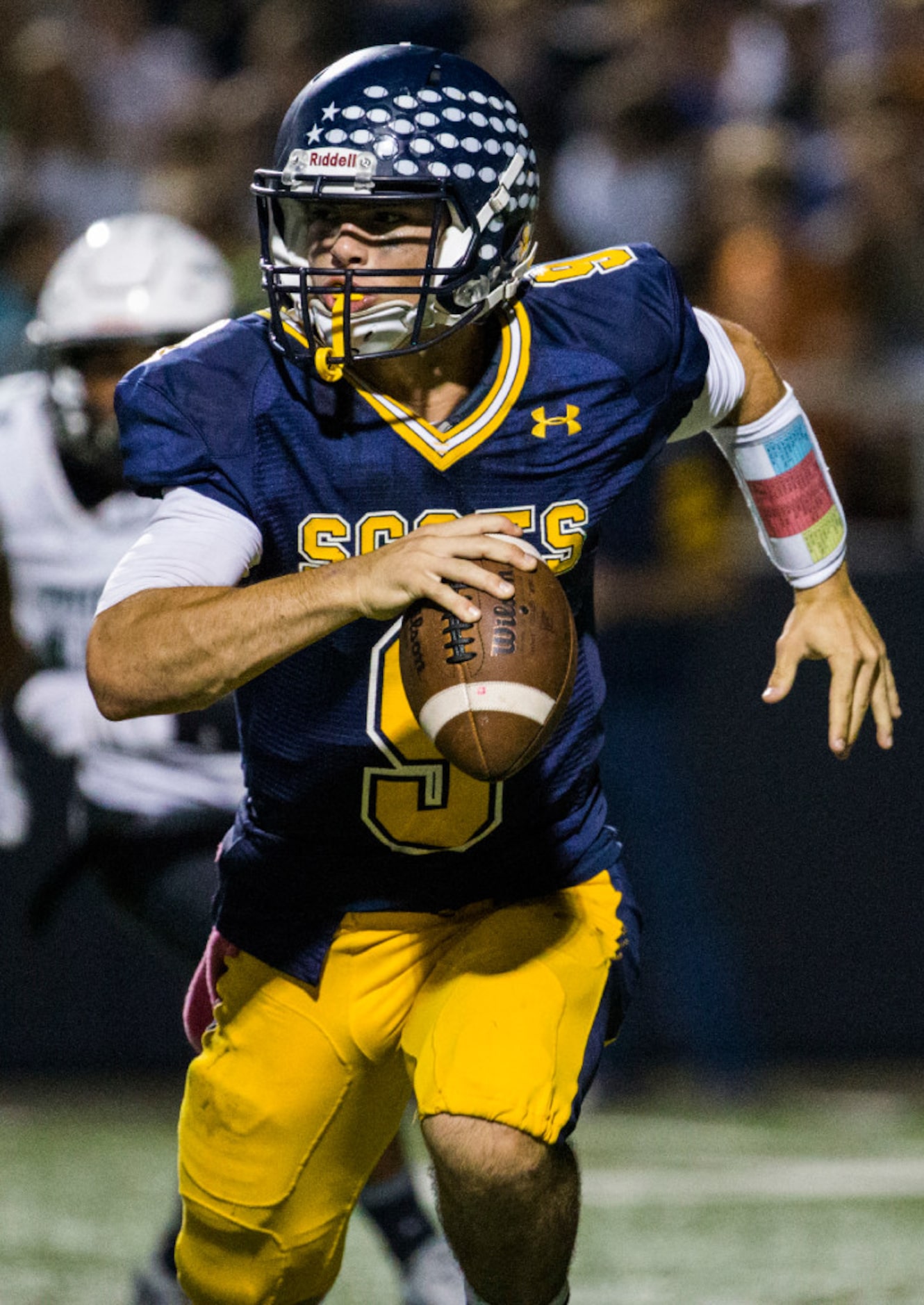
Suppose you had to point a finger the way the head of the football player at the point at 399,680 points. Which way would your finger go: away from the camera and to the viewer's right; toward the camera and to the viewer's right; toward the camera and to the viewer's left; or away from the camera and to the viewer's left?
toward the camera and to the viewer's left

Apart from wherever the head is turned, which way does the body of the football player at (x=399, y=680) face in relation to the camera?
toward the camera

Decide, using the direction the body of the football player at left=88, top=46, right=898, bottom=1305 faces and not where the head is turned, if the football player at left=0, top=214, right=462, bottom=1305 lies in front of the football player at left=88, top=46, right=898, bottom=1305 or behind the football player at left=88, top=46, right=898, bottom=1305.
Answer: behind
